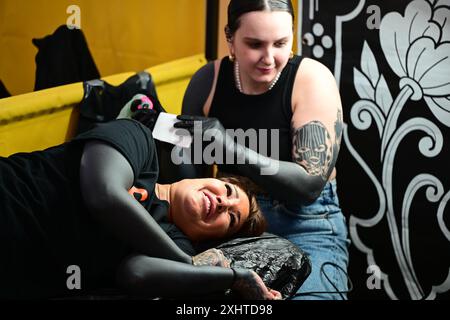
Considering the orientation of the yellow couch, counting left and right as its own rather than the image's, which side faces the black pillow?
front

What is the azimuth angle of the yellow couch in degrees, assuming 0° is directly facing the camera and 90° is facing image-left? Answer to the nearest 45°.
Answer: approximately 315°
